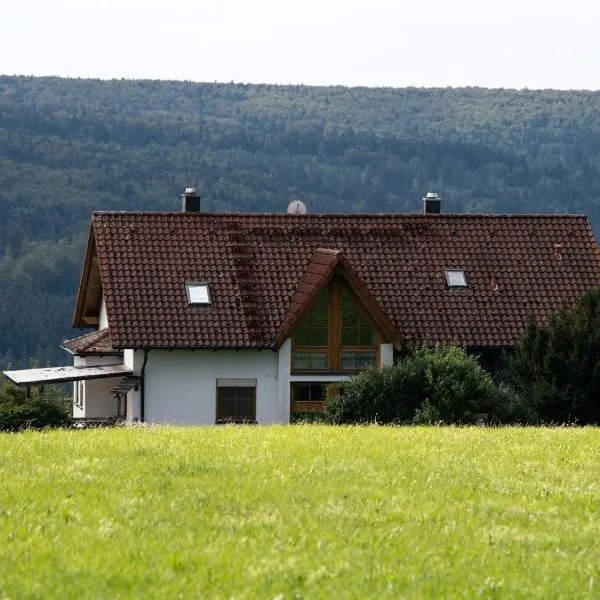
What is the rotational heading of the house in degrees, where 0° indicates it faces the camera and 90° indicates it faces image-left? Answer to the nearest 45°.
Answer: approximately 0°

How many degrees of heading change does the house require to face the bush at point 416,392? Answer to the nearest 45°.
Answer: approximately 45° to its left

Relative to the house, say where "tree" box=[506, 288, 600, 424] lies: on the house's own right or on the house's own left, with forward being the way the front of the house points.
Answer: on the house's own left
